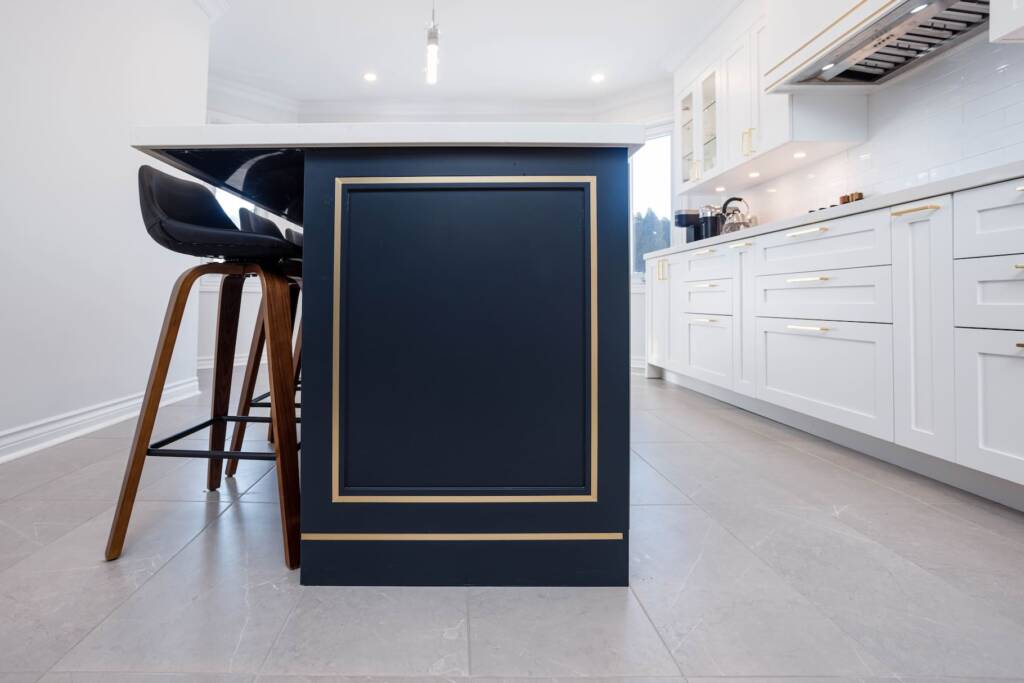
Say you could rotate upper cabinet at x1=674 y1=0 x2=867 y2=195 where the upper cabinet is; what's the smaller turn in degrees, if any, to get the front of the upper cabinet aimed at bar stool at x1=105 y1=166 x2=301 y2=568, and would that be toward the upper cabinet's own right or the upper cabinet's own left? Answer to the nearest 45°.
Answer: approximately 45° to the upper cabinet's own left

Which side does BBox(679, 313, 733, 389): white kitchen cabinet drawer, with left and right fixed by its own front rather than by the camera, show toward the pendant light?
front

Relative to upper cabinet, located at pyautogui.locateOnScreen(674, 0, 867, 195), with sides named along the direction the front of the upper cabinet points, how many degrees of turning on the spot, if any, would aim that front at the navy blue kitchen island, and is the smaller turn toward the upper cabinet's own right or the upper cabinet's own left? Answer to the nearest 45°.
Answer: approximately 45° to the upper cabinet's own left

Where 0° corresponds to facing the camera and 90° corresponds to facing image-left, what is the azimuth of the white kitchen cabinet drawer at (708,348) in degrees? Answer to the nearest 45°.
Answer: approximately 45°

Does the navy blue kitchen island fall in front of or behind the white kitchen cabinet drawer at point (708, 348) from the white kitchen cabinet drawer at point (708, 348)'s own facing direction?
in front

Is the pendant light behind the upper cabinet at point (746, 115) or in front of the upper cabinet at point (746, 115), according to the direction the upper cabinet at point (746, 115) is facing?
in front

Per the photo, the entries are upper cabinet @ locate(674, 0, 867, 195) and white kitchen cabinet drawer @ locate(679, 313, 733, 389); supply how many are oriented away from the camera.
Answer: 0

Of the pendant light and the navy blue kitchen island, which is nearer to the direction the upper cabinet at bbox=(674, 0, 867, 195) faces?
the pendant light
